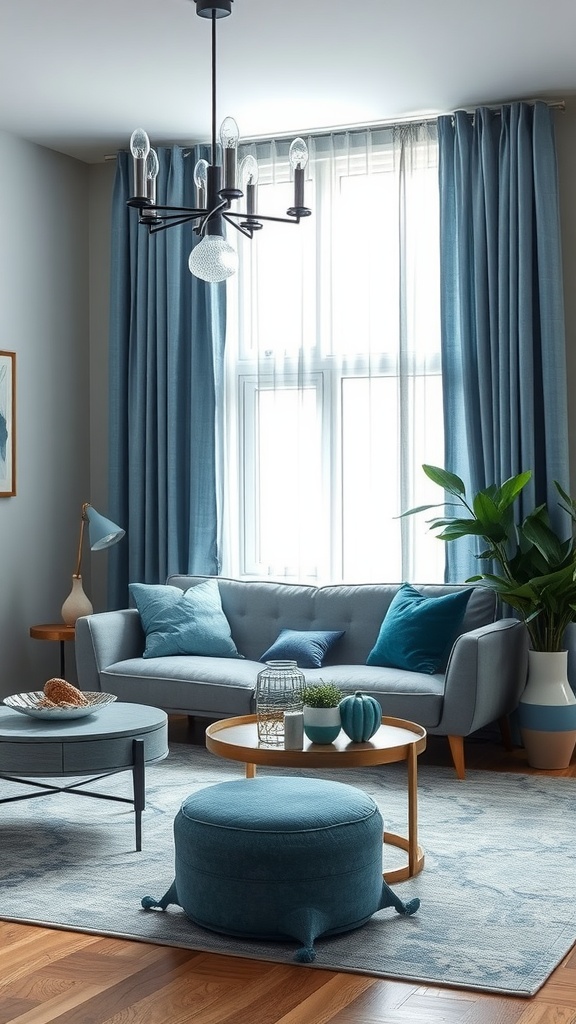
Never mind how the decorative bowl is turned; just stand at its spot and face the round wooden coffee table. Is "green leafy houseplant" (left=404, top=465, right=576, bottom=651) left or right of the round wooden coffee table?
left

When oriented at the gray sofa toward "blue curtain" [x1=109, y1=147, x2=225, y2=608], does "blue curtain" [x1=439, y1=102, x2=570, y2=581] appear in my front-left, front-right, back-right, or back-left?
back-right

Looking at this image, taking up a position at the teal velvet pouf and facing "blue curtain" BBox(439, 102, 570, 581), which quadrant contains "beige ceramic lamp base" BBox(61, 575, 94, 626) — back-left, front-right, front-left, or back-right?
front-left

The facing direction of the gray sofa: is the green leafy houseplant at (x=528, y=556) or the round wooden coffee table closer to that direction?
the round wooden coffee table

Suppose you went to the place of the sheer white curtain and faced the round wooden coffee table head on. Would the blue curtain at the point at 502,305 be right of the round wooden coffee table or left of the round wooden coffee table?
left

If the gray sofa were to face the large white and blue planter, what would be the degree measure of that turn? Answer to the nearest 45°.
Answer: approximately 135° to its left

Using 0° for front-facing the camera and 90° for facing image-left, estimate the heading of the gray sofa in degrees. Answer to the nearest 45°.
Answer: approximately 45°

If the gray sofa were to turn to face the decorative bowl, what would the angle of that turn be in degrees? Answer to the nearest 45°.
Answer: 0° — it already faces it

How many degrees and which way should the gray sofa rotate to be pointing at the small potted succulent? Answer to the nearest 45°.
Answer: approximately 45° to its left

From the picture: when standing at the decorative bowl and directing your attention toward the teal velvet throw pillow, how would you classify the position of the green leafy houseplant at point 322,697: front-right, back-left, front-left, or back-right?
front-right

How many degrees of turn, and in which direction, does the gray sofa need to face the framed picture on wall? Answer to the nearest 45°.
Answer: approximately 45° to its right

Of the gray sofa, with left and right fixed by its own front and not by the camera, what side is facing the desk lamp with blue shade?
right

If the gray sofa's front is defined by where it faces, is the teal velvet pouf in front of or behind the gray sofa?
in front
